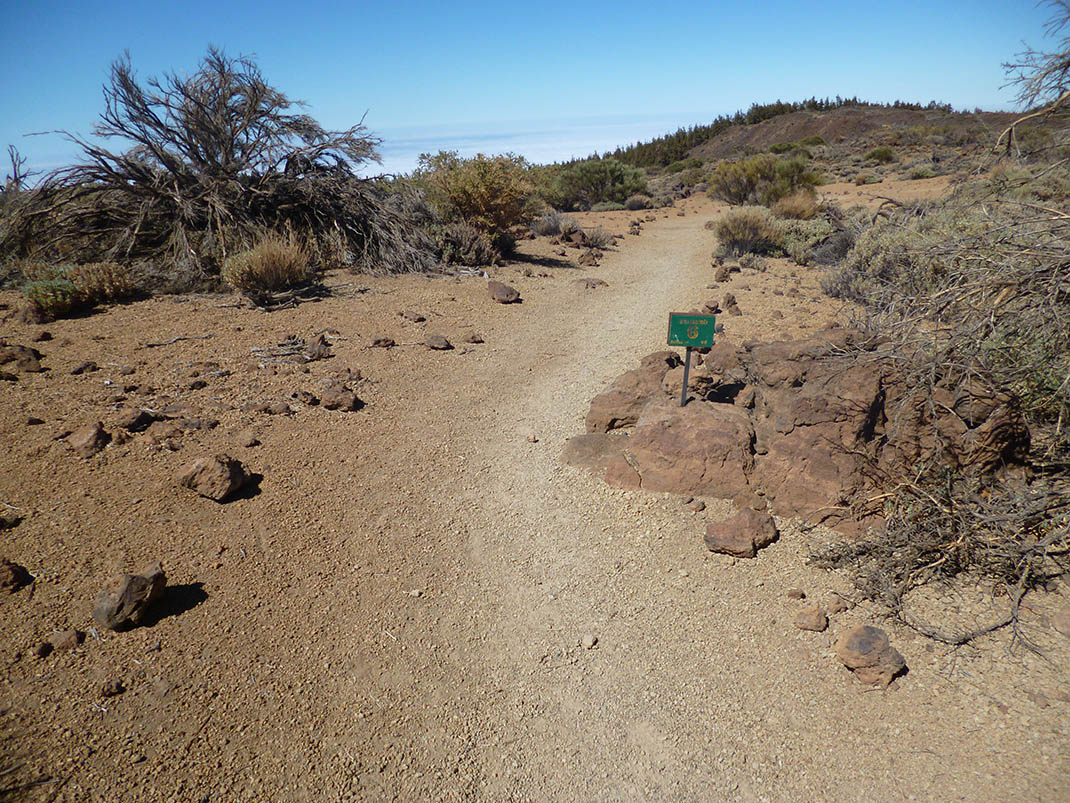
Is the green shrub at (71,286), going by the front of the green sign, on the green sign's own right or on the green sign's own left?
on the green sign's own right

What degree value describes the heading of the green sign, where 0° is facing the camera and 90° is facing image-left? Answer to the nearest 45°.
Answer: approximately 0°

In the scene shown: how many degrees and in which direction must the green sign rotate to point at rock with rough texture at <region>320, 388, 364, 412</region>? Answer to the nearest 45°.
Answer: approximately 90° to its right

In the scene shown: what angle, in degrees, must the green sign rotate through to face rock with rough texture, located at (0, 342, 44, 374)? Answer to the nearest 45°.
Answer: approximately 90° to its right

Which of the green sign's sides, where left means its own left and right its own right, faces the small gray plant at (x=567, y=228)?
back

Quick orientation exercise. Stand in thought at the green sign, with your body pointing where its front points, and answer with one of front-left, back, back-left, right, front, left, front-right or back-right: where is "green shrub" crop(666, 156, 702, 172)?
back

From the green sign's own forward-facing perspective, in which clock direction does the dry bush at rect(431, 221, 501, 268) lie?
The dry bush is roughly at 5 o'clock from the green sign.

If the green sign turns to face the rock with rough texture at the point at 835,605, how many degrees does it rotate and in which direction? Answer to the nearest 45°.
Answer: approximately 45° to its left

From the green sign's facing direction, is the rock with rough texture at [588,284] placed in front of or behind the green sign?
behind
